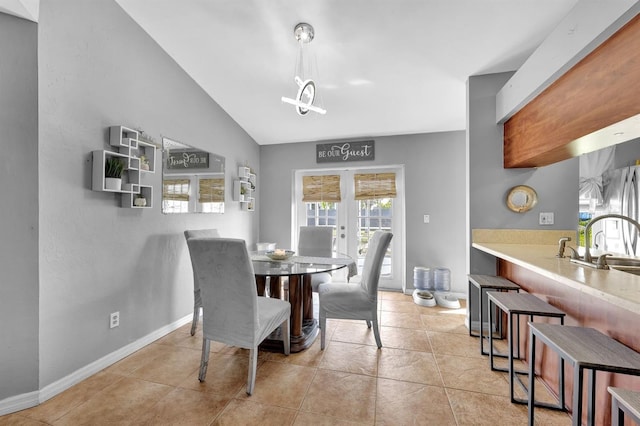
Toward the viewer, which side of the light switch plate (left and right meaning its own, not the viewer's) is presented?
front

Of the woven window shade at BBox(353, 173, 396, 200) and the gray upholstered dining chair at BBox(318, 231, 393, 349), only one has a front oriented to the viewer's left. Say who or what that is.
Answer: the gray upholstered dining chair

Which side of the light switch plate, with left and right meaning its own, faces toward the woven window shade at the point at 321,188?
right

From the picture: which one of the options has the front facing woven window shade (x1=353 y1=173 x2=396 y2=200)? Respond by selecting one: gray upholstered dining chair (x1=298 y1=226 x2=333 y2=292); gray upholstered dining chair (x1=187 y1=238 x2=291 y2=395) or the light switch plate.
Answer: gray upholstered dining chair (x1=187 y1=238 x2=291 y2=395)

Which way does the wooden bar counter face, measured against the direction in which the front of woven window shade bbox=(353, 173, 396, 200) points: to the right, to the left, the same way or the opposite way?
to the right

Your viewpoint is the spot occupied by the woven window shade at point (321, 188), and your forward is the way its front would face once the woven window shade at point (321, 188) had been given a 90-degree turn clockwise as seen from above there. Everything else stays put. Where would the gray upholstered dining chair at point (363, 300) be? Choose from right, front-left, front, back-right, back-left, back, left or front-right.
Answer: left

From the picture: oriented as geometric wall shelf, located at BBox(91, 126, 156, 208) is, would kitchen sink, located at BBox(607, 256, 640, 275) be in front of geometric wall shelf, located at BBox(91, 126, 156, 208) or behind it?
in front

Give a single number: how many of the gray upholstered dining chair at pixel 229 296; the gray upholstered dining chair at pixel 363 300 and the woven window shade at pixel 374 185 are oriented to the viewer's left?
1

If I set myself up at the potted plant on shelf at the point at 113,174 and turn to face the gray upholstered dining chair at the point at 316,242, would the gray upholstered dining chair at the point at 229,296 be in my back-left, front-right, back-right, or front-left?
front-right

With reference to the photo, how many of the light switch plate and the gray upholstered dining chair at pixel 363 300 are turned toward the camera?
1

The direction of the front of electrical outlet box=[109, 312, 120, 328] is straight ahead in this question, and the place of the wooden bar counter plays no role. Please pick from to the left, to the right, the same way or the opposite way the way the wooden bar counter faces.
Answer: the opposite way

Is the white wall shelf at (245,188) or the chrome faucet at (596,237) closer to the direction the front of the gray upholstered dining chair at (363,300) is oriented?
the white wall shelf

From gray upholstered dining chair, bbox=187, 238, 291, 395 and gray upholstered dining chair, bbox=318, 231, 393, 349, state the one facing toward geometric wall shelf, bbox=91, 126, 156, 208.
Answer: gray upholstered dining chair, bbox=318, 231, 393, 349

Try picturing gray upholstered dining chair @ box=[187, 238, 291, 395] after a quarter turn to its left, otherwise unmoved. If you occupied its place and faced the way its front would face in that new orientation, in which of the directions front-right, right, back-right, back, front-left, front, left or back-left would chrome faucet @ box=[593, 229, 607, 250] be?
back-right

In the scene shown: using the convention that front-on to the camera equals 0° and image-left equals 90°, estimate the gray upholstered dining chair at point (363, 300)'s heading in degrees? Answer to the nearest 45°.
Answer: approximately 90°

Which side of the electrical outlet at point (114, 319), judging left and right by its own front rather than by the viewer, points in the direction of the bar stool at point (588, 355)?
front

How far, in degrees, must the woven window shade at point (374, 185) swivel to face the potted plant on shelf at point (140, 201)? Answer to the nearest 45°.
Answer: approximately 45° to its right

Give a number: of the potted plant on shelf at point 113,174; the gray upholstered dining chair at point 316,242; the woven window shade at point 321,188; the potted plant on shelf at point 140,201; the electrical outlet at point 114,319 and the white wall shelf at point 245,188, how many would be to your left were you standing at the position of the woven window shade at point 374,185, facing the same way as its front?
0

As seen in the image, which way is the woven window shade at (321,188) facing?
toward the camera

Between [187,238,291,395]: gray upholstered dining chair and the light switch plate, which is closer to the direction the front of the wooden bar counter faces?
the gray upholstered dining chair

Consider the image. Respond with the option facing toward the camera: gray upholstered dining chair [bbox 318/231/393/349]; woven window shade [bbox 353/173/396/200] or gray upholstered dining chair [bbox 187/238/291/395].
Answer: the woven window shade

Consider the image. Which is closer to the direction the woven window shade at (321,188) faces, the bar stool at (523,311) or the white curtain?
the bar stool

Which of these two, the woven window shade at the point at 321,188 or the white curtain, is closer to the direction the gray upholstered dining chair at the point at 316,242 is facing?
the white curtain
